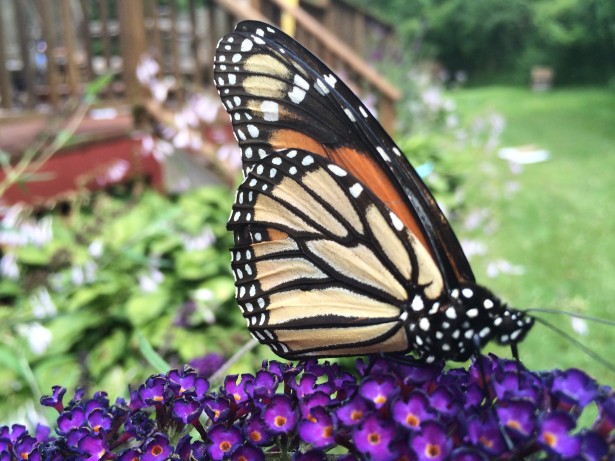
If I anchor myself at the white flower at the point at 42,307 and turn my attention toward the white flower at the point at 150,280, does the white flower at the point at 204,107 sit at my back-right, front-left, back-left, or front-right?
front-left

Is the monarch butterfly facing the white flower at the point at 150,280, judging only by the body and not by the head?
no

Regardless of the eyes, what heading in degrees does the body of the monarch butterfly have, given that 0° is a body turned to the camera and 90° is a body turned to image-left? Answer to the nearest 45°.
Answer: approximately 270°

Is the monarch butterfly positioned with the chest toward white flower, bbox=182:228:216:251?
no

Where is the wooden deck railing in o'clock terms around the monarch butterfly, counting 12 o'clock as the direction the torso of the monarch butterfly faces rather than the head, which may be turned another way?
The wooden deck railing is roughly at 8 o'clock from the monarch butterfly.

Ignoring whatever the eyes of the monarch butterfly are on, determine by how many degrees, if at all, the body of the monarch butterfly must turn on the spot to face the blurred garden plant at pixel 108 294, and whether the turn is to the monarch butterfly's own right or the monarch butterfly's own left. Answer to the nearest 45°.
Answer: approximately 135° to the monarch butterfly's own left

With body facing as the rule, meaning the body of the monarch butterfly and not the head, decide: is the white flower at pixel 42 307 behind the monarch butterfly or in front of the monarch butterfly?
behind
